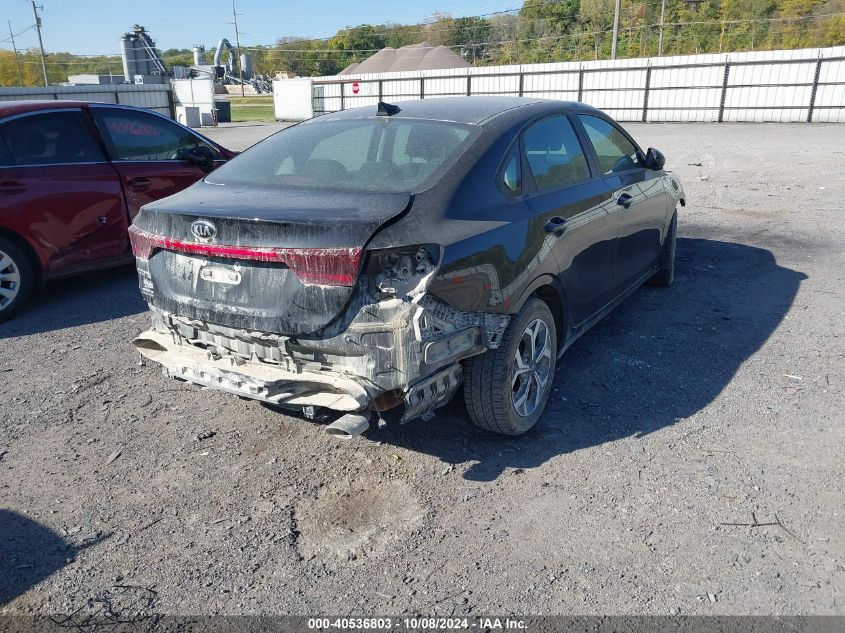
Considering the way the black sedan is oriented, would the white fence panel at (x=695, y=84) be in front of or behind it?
in front

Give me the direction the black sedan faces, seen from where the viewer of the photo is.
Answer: facing away from the viewer and to the right of the viewer

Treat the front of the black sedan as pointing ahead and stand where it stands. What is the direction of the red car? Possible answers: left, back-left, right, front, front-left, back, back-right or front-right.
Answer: left

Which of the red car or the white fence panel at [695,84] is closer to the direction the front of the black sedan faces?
the white fence panel

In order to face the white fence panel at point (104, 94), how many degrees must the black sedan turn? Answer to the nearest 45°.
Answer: approximately 90° to its left

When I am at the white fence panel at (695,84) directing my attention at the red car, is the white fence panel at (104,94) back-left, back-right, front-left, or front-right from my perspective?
front-right

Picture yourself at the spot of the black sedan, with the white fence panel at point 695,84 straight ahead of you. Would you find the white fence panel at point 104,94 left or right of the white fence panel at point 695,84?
left
